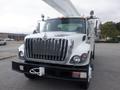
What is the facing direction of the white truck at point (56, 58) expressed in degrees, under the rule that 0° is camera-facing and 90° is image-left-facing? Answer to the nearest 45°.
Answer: approximately 45°
